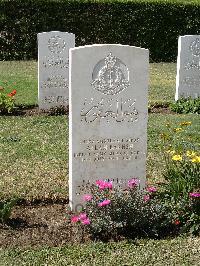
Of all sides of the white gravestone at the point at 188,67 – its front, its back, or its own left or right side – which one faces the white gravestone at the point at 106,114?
front

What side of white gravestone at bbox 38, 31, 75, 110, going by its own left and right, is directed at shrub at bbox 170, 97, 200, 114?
left

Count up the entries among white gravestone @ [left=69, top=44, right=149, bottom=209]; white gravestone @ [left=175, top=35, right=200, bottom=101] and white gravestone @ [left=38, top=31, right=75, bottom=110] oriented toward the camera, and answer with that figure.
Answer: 3

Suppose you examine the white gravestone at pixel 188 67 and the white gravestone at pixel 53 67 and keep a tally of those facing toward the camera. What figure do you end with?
2

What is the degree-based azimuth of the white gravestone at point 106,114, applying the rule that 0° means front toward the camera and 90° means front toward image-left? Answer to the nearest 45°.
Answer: approximately 0°

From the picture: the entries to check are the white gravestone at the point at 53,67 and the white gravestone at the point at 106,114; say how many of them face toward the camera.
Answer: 2

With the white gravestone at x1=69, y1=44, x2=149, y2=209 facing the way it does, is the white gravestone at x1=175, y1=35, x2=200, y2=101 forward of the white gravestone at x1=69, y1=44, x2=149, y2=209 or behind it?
behind

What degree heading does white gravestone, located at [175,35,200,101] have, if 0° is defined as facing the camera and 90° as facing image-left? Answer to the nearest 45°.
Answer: approximately 0°

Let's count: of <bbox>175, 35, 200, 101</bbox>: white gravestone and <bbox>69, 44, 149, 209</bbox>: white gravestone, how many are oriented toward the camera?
2

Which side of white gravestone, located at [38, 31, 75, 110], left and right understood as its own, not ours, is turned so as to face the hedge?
back

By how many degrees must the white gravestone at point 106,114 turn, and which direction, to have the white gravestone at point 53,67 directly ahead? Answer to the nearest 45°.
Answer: approximately 180°

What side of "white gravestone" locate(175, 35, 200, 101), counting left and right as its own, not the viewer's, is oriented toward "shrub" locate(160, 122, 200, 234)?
front

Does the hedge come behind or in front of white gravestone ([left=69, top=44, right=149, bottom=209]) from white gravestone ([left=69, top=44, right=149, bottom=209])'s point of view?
behind

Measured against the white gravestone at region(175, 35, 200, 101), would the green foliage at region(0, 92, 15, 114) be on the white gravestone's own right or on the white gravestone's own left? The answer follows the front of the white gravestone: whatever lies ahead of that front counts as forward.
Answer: on the white gravestone's own right
